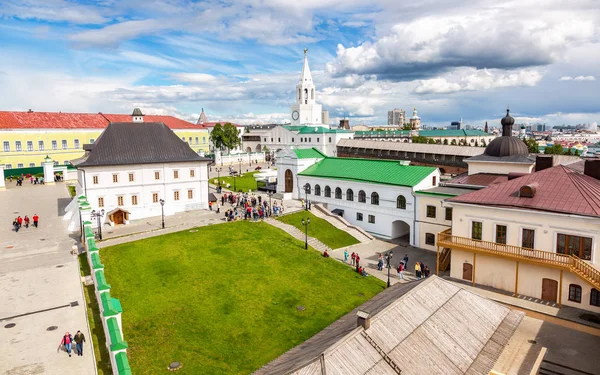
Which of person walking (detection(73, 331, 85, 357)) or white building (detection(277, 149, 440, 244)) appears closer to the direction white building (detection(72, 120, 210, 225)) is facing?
the person walking

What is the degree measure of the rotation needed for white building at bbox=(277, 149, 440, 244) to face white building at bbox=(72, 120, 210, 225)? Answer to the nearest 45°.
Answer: approximately 45° to its right

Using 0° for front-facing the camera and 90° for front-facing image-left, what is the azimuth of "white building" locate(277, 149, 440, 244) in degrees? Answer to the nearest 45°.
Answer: approximately 45°

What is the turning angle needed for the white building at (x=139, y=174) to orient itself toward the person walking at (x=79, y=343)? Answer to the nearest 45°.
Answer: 0° — it already faces them

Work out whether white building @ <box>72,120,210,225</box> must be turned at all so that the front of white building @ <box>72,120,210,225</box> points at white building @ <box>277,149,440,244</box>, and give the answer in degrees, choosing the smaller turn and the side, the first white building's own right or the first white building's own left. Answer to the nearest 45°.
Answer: approximately 90° to the first white building's own left
